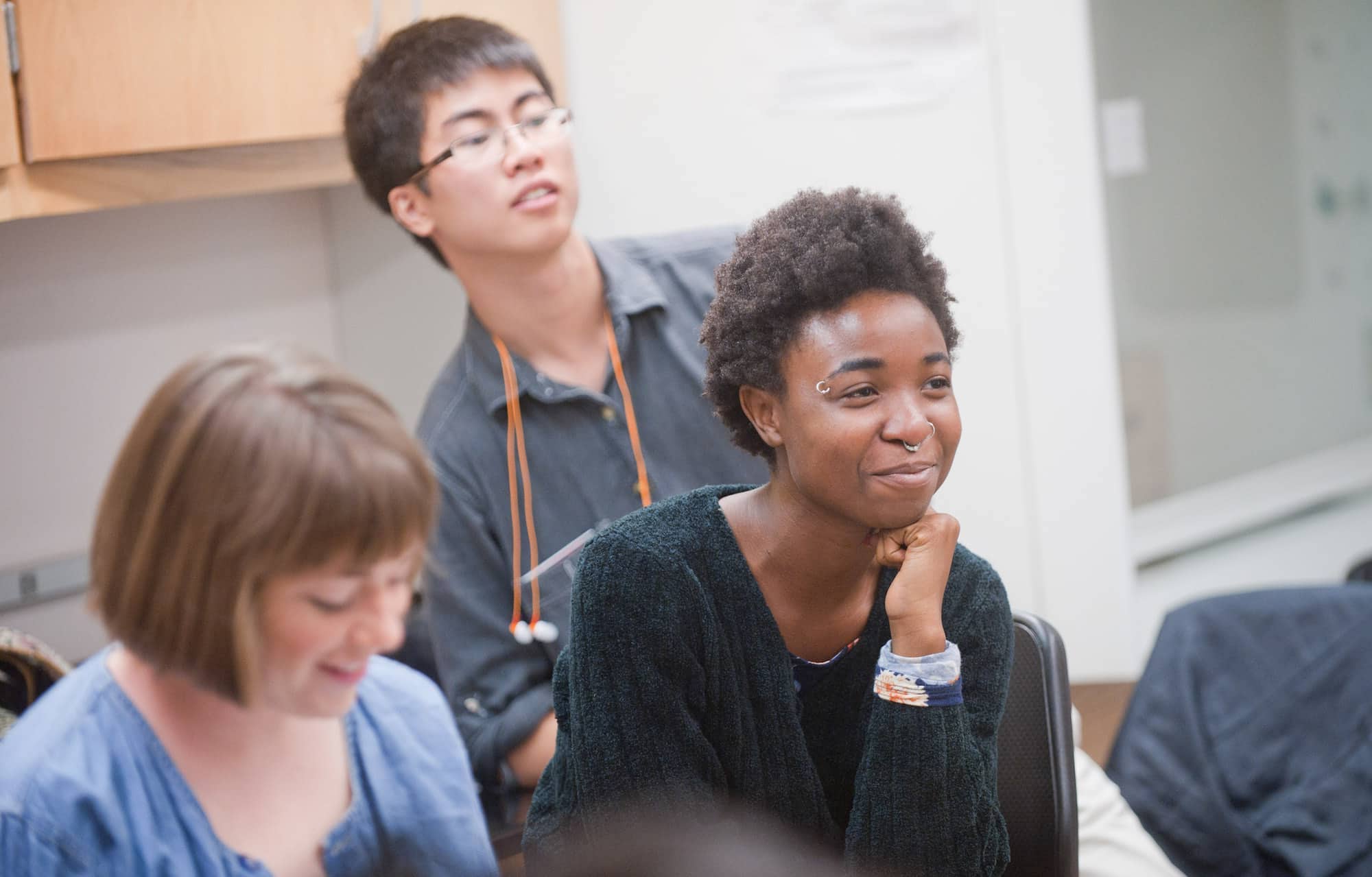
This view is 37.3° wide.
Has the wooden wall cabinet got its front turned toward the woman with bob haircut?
yes

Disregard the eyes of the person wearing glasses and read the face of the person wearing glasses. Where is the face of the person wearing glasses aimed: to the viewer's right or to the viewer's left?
to the viewer's right

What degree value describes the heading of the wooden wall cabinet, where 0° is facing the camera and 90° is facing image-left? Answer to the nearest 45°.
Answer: approximately 0°

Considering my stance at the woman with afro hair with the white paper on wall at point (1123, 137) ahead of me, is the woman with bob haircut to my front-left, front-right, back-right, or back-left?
back-left

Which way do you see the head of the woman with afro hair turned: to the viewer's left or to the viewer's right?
to the viewer's right

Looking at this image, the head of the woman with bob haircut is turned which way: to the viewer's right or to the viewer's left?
to the viewer's right

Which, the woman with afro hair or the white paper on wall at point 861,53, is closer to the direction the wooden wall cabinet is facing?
the woman with afro hair

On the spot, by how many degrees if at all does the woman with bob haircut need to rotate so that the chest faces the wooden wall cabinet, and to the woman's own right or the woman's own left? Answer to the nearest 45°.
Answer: approximately 135° to the woman's own left
